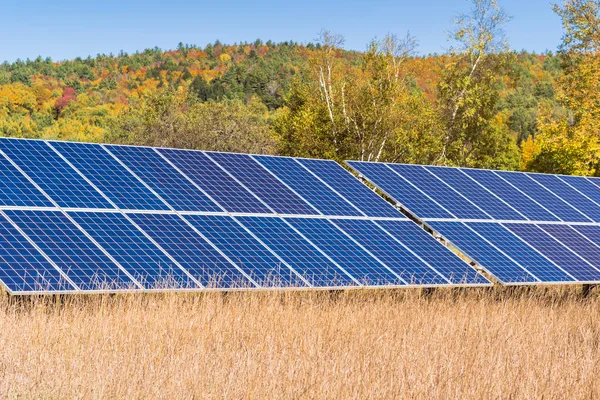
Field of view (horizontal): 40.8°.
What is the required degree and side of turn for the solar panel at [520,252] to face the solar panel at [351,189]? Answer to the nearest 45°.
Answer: approximately 135° to its right

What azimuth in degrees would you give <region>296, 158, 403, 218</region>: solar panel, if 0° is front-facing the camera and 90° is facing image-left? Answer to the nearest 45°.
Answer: approximately 315°

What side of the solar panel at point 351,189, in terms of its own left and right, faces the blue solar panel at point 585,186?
left

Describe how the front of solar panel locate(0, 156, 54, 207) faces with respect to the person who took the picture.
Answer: facing the viewer and to the right of the viewer

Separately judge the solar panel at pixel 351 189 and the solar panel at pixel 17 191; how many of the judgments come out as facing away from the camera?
0

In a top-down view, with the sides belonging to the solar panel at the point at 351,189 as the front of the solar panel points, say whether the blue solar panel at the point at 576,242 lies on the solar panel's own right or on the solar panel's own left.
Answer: on the solar panel's own left

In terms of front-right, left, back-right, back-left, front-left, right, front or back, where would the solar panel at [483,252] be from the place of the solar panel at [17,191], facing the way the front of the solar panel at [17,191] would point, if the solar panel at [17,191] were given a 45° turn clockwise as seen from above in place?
left

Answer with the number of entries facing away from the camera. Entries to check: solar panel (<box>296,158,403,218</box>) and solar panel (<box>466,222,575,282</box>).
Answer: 0

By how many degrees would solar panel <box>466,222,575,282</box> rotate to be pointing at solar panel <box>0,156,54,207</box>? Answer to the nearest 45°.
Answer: approximately 90° to its right
